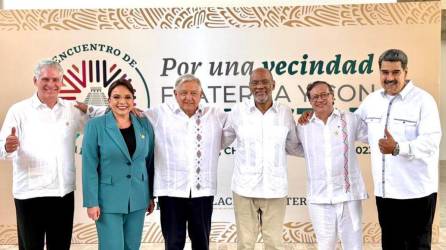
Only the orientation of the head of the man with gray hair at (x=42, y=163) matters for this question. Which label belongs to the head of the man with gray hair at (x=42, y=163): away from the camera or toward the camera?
toward the camera

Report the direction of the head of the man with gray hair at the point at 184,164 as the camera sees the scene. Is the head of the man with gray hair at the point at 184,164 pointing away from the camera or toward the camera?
toward the camera

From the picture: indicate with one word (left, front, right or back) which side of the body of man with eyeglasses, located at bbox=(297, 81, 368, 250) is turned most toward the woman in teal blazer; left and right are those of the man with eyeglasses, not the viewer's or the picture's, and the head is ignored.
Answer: right

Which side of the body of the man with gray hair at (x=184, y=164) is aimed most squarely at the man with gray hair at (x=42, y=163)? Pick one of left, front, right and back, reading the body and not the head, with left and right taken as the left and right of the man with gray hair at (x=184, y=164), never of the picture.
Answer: right

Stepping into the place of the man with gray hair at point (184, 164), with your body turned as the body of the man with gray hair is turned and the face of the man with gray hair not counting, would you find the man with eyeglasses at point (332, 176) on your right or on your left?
on your left

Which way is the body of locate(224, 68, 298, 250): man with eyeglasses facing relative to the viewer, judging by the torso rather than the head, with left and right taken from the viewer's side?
facing the viewer

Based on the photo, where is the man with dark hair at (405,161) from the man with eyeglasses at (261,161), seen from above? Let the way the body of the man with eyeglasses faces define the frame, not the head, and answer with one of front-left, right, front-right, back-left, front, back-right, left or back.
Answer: left

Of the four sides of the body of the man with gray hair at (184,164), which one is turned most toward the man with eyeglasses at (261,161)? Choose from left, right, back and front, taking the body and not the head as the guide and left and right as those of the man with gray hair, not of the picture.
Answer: left

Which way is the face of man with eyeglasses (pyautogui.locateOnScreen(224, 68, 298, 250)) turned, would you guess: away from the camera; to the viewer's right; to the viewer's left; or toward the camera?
toward the camera

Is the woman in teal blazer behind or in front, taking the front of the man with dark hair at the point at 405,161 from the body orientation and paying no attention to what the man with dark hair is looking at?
in front

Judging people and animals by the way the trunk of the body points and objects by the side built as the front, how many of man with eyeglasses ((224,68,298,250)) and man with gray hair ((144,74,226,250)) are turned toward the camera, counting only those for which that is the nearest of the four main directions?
2

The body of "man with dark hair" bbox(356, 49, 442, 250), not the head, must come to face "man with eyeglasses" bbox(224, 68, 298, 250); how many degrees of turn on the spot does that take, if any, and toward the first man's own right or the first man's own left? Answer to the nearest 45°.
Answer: approximately 45° to the first man's own right

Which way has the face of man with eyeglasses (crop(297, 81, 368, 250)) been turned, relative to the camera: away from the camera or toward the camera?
toward the camera

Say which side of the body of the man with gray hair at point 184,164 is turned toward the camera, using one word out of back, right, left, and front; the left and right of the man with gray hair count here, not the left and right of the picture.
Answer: front

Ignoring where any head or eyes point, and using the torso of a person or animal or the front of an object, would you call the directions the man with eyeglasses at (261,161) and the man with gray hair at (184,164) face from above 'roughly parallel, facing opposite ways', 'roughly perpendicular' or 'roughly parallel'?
roughly parallel

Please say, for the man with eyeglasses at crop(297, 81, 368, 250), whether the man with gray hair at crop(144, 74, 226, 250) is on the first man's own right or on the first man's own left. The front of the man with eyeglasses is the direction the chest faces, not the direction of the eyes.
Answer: on the first man's own right

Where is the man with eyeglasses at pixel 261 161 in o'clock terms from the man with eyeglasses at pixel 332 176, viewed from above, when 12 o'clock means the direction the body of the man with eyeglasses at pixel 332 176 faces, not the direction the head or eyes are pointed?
the man with eyeglasses at pixel 261 161 is roughly at 3 o'clock from the man with eyeglasses at pixel 332 176.

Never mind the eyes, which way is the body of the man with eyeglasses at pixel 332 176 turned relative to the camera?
toward the camera
